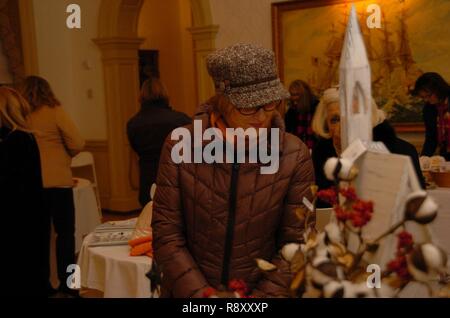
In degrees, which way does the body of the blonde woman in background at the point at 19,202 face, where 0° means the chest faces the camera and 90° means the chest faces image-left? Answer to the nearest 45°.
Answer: approximately 135°

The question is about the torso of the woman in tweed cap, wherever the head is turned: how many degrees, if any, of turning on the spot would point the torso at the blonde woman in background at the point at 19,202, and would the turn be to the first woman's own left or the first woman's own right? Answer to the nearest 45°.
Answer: approximately 135° to the first woman's own right

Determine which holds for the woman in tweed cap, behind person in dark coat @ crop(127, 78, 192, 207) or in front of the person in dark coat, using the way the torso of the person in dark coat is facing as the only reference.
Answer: behind

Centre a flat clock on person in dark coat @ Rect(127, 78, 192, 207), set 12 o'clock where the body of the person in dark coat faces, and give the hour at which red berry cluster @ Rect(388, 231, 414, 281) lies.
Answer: The red berry cluster is roughly at 6 o'clock from the person in dark coat.

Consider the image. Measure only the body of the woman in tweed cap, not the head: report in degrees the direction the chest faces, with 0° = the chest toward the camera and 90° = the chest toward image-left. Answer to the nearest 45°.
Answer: approximately 0°

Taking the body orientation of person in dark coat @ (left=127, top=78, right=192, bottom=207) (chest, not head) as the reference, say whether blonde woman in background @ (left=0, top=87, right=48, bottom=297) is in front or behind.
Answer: behind

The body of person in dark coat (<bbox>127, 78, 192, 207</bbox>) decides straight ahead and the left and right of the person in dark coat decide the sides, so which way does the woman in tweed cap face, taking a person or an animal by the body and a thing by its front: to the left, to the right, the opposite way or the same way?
the opposite way

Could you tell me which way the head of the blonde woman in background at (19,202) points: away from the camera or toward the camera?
away from the camera

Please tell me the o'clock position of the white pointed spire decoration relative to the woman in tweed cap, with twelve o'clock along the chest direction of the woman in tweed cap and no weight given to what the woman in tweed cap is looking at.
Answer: The white pointed spire decoration is roughly at 11 o'clock from the woman in tweed cap.

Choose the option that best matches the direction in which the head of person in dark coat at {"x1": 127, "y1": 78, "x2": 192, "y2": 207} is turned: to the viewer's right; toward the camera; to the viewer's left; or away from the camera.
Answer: away from the camera

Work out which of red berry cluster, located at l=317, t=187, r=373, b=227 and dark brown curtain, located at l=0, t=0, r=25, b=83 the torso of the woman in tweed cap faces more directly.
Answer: the red berry cluster

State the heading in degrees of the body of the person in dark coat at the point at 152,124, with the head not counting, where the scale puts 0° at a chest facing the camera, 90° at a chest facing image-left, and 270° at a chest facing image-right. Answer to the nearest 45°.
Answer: approximately 180°
